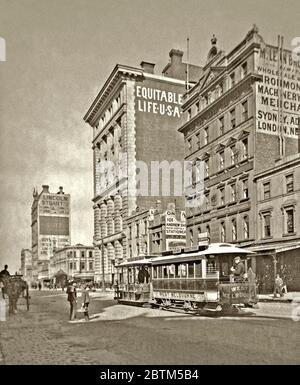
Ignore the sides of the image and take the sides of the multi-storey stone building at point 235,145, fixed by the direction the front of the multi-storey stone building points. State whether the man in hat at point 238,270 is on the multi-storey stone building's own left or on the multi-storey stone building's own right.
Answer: on the multi-storey stone building's own left

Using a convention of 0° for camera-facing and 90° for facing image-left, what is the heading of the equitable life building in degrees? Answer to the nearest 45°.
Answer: approximately 45°

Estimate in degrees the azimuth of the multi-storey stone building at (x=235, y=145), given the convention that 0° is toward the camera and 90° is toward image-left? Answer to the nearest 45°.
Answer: approximately 45°

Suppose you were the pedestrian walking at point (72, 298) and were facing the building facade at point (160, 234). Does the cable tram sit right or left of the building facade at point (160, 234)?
right

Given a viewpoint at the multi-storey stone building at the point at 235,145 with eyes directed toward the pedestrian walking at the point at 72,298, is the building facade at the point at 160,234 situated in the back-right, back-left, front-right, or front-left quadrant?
back-right
